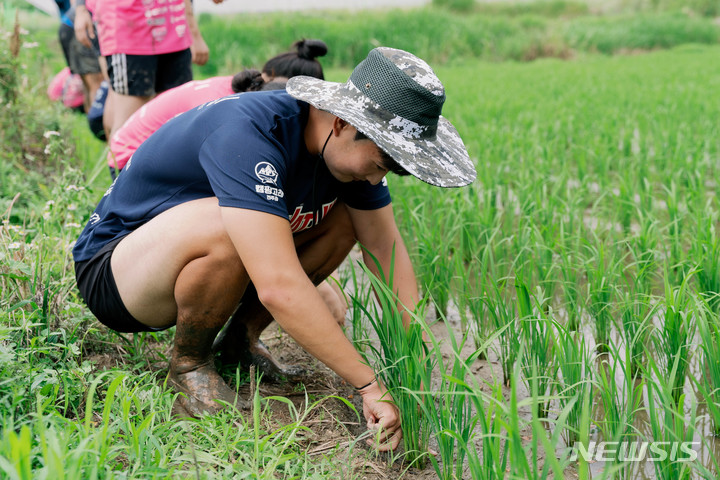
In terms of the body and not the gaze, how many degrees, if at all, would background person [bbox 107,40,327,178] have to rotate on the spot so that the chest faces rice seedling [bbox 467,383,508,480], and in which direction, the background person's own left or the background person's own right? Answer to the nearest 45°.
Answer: approximately 90° to the background person's own right

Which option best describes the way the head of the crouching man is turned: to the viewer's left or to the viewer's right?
to the viewer's right

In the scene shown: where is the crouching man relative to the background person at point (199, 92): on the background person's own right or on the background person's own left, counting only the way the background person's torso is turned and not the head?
on the background person's own right

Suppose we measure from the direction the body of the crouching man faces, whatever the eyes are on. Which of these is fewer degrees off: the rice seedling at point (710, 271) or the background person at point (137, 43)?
the rice seedling

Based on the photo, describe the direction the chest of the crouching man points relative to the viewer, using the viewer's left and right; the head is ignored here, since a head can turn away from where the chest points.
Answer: facing the viewer and to the right of the viewer

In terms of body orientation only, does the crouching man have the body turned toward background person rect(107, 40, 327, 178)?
no

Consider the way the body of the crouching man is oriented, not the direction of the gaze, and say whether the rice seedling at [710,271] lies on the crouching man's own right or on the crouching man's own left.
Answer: on the crouching man's own left

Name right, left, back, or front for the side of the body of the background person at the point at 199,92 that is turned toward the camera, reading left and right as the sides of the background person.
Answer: right

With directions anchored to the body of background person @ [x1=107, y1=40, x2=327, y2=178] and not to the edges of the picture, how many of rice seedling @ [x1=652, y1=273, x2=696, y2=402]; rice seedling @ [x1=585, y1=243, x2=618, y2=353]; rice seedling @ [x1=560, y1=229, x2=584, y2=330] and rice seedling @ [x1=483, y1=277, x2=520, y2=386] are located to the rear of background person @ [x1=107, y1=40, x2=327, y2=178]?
0

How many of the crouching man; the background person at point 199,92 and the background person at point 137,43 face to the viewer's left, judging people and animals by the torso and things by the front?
0

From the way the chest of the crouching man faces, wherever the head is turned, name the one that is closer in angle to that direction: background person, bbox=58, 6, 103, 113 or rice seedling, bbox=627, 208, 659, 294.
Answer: the rice seedling
